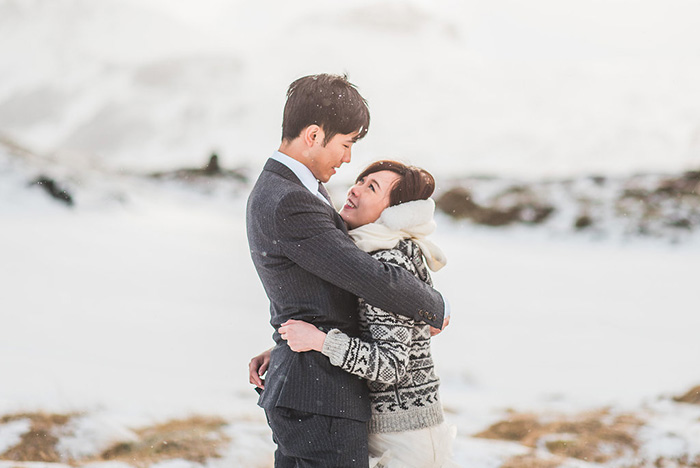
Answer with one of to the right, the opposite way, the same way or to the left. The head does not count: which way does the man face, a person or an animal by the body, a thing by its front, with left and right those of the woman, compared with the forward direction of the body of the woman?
the opposite way

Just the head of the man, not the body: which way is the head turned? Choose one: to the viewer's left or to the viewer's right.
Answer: to the viewer's right

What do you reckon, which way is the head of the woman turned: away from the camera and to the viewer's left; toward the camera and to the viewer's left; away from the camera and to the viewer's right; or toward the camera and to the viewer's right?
toward the camera and to the viewer's left

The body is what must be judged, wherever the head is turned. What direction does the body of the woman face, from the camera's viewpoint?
to the viewer's left

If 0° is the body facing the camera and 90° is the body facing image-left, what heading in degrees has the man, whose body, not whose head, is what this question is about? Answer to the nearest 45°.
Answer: approximately 270°
